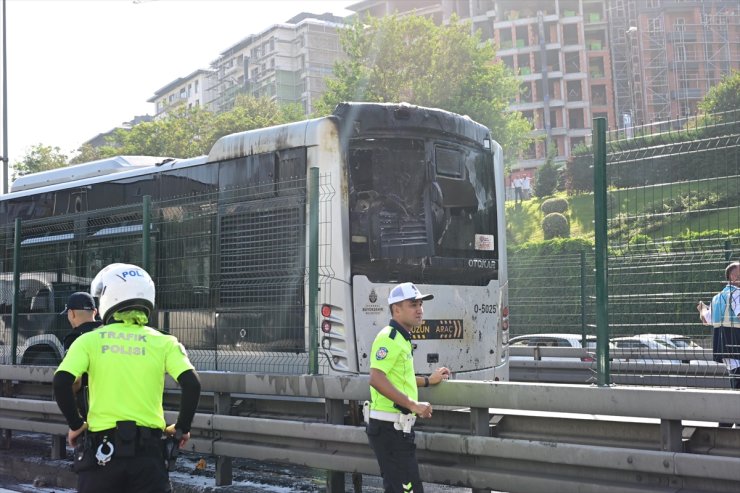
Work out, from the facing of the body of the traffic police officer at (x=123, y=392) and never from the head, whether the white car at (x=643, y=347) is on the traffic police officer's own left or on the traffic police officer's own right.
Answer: on the traffic police officer's own right

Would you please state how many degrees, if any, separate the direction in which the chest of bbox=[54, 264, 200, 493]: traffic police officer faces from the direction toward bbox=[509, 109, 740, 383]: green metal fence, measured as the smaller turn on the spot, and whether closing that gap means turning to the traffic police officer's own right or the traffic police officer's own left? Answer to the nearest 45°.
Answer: approximately 90° to the traffic police officer's own right

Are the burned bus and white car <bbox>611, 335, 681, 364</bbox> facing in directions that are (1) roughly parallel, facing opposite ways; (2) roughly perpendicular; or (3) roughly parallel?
roughly parallel

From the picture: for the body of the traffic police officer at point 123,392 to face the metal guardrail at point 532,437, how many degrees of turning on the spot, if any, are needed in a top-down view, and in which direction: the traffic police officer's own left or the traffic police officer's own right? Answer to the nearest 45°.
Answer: approximately 90° to the traffic police officer's own right

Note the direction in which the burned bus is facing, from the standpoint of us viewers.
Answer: facing away from the viewer and to the left of the viewer

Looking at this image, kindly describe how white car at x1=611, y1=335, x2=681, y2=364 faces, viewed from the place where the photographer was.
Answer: facing to the left of the viewer

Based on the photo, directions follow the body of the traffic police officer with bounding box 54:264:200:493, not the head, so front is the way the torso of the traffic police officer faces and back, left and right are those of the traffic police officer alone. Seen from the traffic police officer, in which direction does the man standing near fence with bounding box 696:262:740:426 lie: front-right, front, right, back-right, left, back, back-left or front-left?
right

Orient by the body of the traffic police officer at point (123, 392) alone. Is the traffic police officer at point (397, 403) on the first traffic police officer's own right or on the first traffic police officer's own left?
on the first traffic police officer's own right

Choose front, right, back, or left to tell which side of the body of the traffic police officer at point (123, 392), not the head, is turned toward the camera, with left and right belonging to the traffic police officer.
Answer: back

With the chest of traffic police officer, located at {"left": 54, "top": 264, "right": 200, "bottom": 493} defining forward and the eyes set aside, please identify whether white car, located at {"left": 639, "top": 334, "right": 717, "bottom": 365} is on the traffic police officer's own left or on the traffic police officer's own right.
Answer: on the traffic police officer's own right

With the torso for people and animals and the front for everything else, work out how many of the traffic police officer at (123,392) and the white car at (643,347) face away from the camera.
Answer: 1

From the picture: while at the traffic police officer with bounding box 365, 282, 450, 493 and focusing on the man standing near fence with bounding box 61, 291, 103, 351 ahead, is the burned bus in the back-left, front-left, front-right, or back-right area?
front-right

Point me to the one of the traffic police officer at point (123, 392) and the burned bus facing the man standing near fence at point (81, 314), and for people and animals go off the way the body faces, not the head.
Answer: the traffic police officer

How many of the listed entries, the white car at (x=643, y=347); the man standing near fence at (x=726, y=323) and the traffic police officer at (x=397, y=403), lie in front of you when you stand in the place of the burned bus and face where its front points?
0
